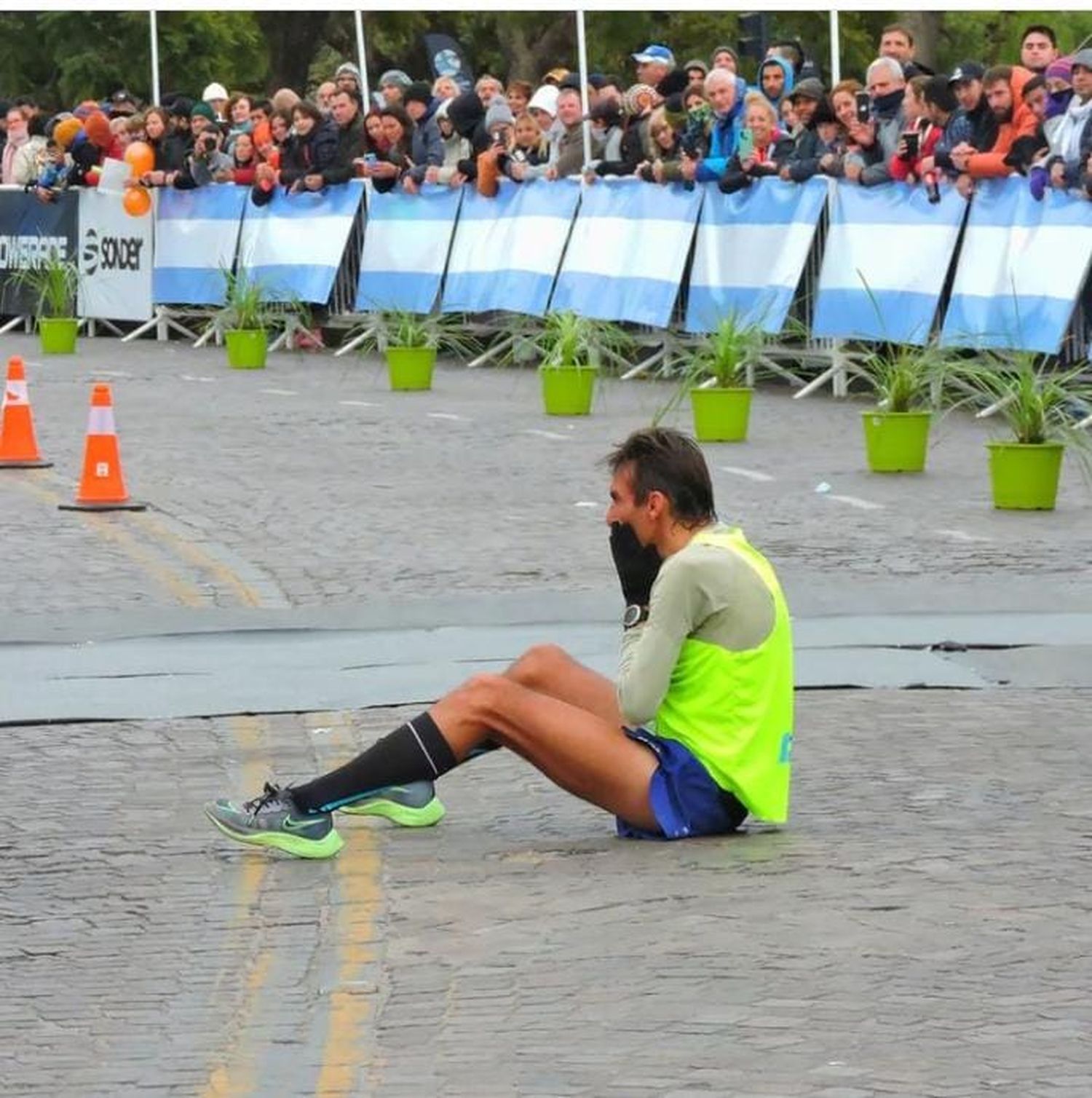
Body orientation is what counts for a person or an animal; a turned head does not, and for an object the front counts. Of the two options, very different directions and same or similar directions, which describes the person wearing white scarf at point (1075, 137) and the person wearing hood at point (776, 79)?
same or similar directions

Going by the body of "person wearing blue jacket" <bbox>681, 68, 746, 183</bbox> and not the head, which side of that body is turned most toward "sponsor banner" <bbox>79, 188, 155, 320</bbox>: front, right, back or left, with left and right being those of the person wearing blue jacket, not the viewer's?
right

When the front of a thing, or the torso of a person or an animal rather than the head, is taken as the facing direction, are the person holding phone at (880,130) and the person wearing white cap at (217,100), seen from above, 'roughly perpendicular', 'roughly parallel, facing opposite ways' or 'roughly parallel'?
roughly parallel

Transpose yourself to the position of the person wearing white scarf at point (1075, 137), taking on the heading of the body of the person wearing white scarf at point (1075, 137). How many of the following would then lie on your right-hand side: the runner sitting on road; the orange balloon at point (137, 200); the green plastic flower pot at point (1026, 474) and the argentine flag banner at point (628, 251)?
2

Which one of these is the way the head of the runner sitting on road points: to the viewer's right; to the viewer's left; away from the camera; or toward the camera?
to the viewer's left

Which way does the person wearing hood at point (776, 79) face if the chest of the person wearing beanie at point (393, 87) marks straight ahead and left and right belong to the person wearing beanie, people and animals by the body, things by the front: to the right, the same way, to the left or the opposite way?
the same way

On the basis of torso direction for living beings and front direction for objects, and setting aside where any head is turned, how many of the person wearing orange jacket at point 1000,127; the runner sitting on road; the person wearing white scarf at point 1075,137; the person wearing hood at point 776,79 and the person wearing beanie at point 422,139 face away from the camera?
0

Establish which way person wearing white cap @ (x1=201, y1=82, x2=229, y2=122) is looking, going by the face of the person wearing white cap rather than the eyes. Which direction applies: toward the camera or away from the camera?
toward the camera

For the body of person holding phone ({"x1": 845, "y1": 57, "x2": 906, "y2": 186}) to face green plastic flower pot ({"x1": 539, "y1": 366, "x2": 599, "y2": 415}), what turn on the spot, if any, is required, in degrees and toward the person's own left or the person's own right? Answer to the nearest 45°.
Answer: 0° — they already face it

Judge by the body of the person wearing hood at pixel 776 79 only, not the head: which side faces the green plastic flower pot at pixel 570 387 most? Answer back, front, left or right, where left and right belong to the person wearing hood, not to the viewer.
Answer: front

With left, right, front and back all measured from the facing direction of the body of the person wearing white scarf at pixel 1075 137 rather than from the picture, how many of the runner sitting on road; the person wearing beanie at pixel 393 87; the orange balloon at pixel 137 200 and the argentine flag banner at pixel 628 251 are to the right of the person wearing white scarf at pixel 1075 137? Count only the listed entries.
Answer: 3

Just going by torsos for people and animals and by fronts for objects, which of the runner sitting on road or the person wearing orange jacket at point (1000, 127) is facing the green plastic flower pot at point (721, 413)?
the person wearing orange jacket

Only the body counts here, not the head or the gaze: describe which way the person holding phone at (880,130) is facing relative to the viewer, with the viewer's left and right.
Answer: facing the viewer and to the left of the viewer

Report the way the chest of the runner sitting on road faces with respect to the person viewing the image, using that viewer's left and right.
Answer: facing to the left of the viewer

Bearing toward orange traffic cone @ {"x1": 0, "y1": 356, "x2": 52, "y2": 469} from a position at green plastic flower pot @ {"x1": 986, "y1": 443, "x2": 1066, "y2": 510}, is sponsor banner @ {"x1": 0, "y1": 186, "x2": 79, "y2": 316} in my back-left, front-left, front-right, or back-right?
front-right
